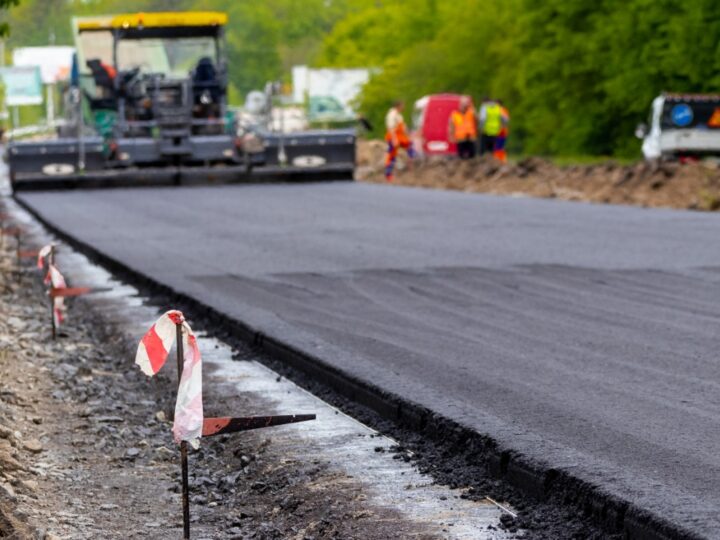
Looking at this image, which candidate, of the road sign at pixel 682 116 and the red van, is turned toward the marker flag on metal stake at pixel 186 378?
the road sign

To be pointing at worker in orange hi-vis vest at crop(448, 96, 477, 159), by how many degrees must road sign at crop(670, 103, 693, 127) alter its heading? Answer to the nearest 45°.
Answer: approximately 90° to its right

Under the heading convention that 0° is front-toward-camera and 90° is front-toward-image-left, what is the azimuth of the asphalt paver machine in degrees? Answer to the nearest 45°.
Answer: approximately 180°

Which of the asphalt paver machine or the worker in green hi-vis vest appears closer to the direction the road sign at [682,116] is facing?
the asphalt paver machine

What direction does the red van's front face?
away from the camera

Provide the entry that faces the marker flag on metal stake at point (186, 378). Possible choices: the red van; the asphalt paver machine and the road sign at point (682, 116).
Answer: the road sign

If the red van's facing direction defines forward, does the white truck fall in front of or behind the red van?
behind

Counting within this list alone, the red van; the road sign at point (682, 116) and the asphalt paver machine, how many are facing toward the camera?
1

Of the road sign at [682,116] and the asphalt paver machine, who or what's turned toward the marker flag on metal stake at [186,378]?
the road sign

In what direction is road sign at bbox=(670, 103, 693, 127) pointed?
toward the camera
